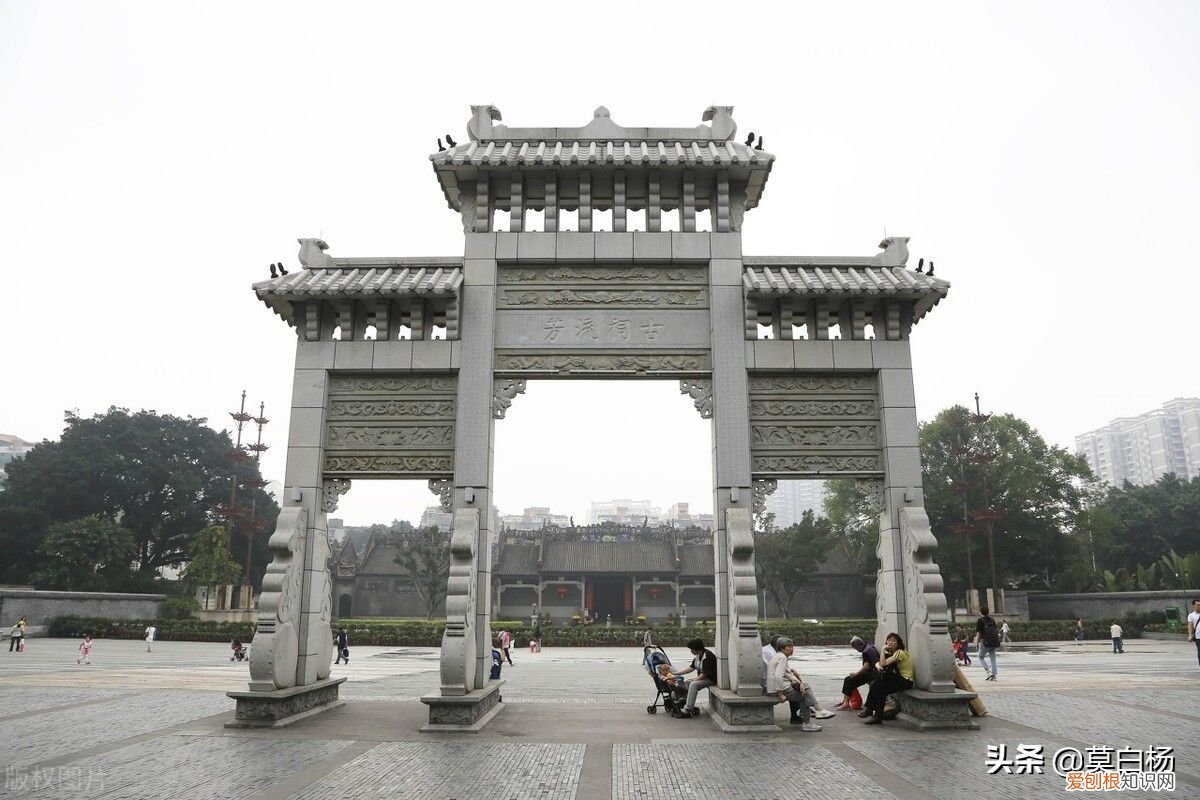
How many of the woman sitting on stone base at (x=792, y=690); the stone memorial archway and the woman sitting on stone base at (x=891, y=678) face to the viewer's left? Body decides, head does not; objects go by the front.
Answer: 1

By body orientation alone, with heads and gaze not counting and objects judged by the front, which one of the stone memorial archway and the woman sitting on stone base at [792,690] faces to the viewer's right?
the woman sitting on stone base

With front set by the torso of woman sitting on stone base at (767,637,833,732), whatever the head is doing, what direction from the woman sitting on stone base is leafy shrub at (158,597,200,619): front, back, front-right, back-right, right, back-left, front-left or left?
back-left

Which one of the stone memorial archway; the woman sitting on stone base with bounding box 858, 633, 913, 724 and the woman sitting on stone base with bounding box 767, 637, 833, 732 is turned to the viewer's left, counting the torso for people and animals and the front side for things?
the woman sitting on stone base with bounding box 858, 633, 913, 724

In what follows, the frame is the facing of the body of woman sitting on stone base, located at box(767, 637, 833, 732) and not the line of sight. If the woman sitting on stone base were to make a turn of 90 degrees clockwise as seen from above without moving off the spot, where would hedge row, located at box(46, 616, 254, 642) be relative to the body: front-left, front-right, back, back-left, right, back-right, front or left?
back-right

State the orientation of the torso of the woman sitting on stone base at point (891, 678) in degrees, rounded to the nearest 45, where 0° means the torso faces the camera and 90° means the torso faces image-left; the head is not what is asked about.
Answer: approximately 90°

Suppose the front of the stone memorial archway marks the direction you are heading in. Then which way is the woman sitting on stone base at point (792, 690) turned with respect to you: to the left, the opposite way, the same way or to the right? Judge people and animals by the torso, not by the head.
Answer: to the left

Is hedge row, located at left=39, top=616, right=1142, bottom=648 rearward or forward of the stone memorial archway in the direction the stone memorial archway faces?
rearward

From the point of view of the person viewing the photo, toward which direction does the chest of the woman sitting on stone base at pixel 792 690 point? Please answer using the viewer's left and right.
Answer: facing to the right of the viewer
